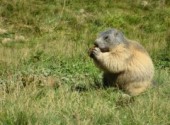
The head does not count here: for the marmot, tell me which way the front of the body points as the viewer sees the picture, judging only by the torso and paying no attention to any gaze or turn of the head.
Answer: to the viewer's left
